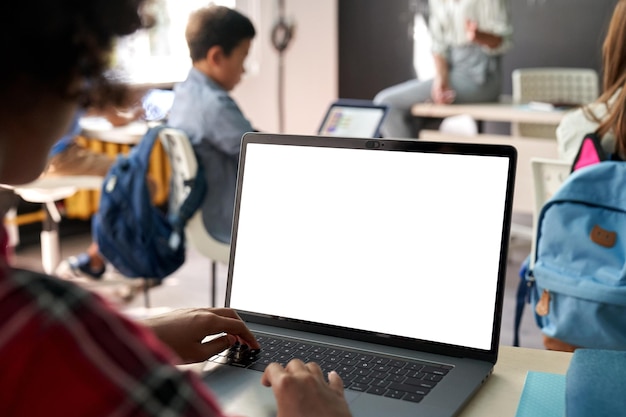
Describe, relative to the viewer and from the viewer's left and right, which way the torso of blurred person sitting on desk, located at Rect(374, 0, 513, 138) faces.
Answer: facing the viewer and to the left of the viewer

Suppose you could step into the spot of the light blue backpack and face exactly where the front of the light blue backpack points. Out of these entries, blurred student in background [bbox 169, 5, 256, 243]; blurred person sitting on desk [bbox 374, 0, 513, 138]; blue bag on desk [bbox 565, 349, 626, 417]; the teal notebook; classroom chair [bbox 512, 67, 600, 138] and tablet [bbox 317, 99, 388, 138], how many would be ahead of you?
2

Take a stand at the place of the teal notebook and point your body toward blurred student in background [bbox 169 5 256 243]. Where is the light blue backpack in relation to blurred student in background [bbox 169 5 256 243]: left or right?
right

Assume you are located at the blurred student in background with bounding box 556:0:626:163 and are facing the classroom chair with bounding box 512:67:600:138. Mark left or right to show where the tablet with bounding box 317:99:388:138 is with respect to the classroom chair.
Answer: left

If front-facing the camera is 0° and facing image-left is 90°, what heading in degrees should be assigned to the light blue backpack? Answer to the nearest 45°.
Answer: approximately 0°

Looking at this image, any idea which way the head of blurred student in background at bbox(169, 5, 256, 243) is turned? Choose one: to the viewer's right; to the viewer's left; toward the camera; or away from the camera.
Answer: to the viewer's right

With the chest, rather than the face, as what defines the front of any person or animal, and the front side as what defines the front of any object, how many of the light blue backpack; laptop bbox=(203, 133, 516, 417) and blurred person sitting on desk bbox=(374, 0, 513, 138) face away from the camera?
0

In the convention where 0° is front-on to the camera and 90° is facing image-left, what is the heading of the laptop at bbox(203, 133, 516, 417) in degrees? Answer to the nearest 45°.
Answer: approximately 45°

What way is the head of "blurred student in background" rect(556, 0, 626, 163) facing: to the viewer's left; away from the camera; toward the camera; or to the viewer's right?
away from the camera
